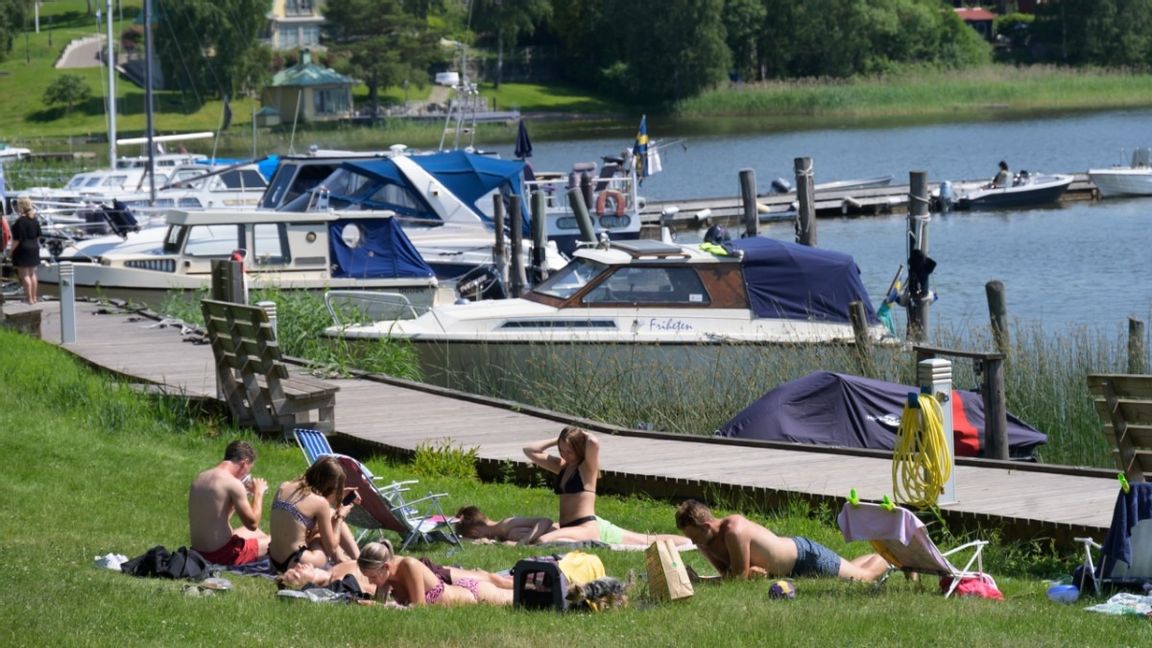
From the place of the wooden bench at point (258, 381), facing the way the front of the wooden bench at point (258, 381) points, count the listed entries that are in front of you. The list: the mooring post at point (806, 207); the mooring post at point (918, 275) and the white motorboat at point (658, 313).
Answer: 3

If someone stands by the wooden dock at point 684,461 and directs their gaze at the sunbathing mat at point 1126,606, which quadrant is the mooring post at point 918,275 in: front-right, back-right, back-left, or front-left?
back-left

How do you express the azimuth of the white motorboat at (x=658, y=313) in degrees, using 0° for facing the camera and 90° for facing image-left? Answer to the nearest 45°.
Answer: approximately 90°

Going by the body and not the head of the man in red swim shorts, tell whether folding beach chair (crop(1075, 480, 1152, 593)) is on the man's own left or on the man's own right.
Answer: on the man's own right

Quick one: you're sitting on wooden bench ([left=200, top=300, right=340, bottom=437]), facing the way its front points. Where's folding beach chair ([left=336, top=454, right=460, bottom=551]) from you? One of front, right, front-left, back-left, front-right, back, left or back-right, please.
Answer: back-right

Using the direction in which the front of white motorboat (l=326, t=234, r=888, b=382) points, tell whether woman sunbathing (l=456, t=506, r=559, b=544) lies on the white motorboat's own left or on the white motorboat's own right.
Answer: on the white motorboat's own left

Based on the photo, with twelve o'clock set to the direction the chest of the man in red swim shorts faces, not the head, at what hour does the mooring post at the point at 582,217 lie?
The mooring post is roughly at 11 o'clock from the man in red swim shorts.

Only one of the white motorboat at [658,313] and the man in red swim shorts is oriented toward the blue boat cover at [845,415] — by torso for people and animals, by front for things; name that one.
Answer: the man in red swim shorts
